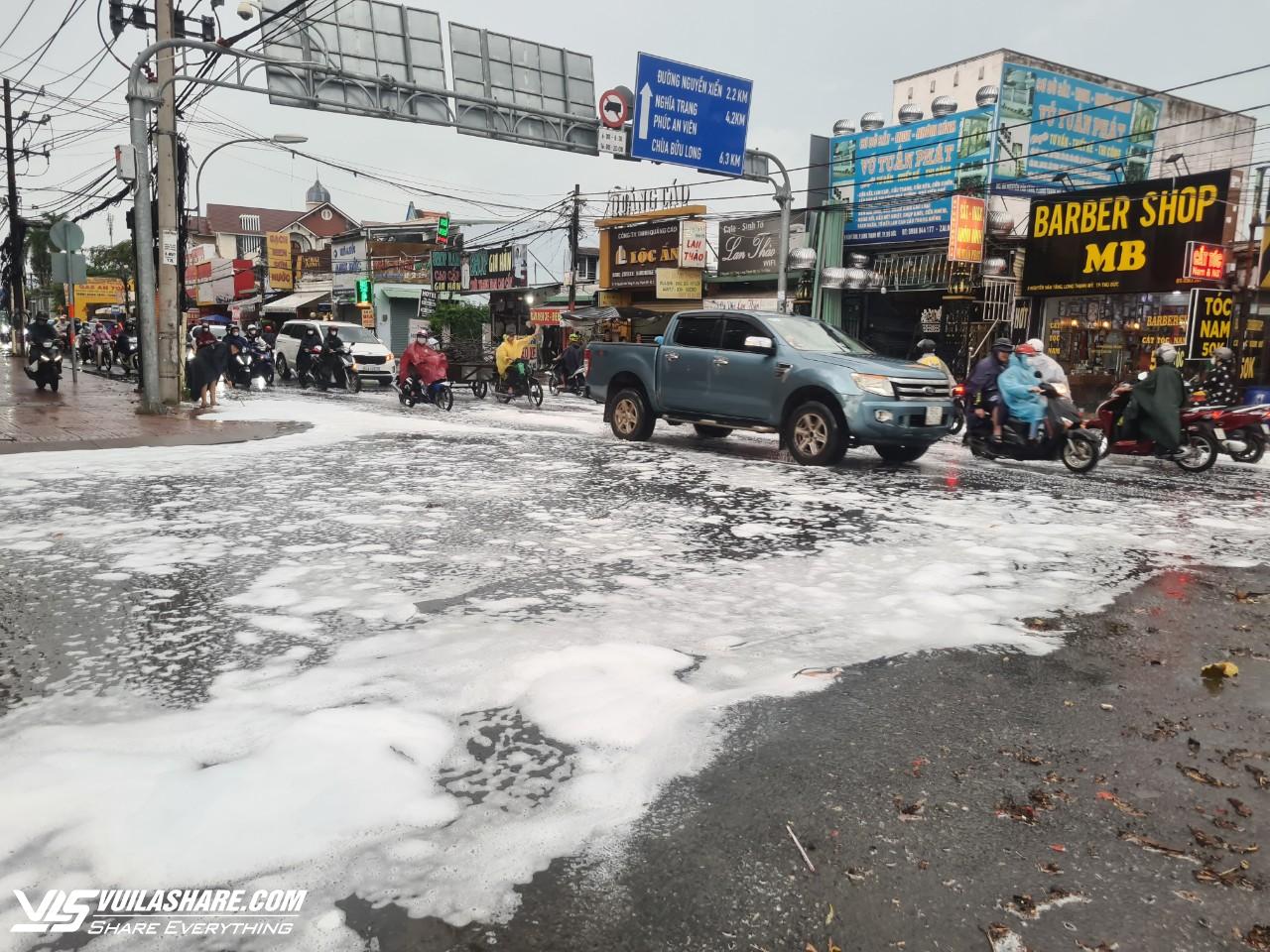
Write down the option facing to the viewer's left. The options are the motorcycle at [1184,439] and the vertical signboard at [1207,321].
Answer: the motorcycle

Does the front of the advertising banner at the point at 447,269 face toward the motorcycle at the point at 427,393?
yes

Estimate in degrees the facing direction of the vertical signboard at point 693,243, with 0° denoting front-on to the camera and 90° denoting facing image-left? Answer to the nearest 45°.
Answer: approximately 0°

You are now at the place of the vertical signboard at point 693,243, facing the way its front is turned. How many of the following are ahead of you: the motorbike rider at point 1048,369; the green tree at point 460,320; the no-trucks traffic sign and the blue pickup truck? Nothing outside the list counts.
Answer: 3

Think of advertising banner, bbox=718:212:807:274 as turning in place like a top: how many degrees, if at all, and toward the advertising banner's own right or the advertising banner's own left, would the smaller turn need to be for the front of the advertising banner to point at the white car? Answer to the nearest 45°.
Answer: approximately 45° to the advertising banner's own right

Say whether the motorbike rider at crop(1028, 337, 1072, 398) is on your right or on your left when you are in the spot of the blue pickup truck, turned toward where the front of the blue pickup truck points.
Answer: on your left

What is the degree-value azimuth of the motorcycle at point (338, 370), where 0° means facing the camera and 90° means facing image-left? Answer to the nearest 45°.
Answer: approximately 315°

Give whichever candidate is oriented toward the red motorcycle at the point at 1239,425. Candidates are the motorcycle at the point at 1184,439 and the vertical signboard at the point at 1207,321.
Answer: the vertical signboard
